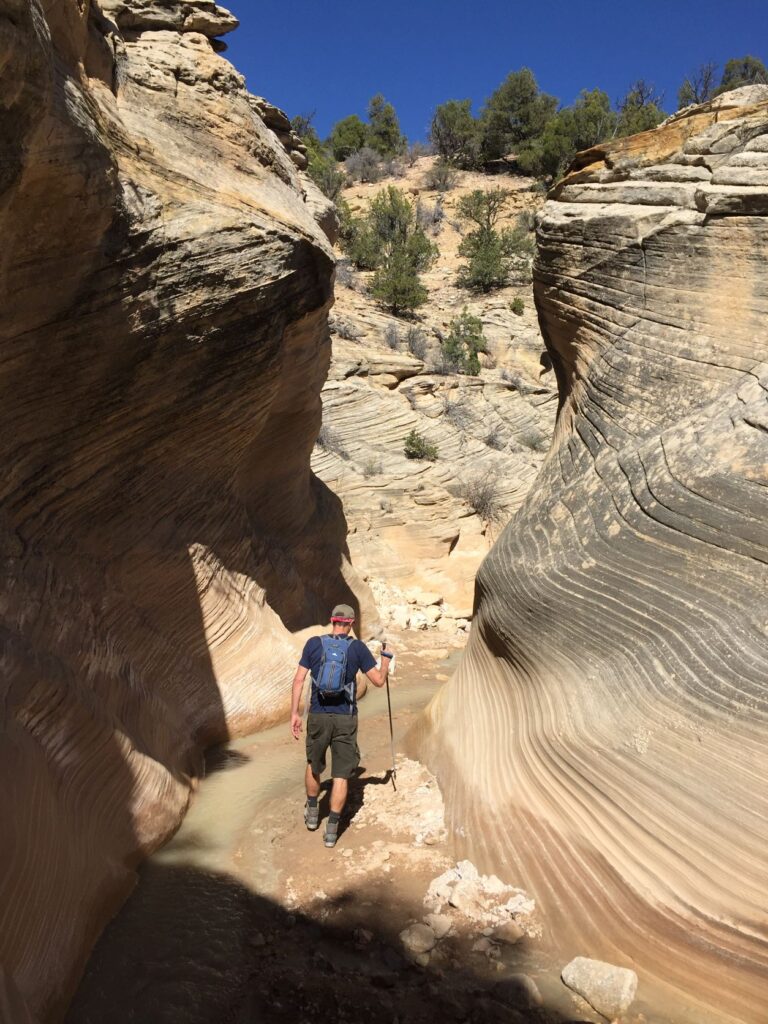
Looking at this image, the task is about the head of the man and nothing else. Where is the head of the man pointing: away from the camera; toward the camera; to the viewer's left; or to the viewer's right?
away from the camera

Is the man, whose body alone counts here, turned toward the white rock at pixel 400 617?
yes

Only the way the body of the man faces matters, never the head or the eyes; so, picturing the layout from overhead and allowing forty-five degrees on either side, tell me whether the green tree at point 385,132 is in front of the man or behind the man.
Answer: in front

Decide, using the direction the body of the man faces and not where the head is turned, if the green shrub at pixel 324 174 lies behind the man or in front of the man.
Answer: in front

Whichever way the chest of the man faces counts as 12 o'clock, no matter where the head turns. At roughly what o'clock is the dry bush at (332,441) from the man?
The dry bush is roughly at 12 o'clock from the man.

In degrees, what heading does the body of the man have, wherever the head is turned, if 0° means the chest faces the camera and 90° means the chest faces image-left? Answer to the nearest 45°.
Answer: approximately 180°

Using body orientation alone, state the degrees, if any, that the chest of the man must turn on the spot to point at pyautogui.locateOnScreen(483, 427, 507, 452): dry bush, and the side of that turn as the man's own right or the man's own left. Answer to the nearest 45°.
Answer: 0° — they already face it

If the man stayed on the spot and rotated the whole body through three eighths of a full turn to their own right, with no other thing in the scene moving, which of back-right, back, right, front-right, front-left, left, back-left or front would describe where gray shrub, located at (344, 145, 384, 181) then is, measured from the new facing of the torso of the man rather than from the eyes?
back-left

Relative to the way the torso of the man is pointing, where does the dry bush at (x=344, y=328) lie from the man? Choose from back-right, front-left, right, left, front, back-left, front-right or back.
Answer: front

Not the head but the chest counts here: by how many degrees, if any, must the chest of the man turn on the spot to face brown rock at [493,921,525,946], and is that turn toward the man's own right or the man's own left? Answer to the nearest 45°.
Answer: approximately 135° to the man's own right

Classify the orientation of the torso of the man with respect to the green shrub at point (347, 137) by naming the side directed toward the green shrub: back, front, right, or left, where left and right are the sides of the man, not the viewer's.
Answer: front

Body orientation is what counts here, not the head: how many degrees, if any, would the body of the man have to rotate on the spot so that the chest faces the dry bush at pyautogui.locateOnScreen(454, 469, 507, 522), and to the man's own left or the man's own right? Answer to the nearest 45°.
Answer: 0° — they already face it

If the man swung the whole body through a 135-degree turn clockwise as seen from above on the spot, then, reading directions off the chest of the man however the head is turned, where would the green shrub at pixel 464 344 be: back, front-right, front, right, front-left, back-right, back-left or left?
back-left

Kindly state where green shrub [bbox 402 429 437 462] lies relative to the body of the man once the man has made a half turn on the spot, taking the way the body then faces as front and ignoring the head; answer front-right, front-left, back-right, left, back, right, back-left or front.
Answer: back

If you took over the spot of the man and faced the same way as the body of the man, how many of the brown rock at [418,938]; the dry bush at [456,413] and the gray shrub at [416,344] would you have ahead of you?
2
